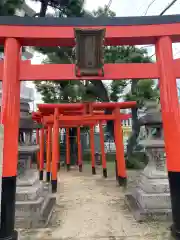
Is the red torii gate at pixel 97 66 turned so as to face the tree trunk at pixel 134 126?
no

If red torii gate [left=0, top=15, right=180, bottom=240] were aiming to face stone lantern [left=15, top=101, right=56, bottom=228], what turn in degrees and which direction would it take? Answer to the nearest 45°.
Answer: approximately 135° to its right

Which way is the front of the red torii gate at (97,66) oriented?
toward the camera

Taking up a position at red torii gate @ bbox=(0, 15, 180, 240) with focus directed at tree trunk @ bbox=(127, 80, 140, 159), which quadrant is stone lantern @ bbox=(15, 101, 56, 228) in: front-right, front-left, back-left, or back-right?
front-left
